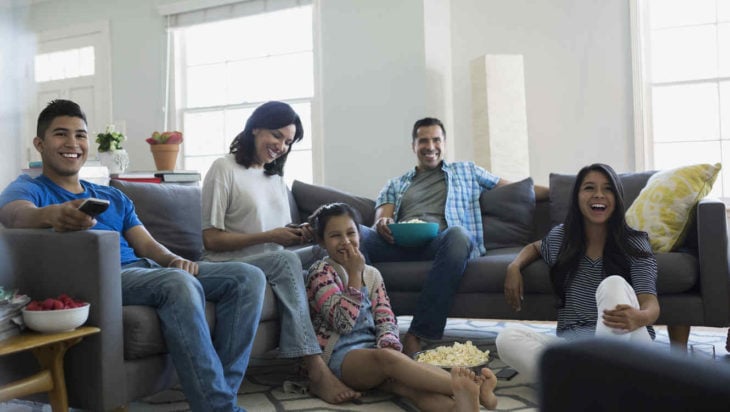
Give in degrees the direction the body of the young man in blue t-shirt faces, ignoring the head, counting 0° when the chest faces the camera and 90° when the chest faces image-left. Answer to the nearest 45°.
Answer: approximately 315°

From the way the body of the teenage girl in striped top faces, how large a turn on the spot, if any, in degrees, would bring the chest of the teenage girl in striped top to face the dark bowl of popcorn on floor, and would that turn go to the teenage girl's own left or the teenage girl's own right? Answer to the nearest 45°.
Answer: approximately 45° to the teenage girl's own right

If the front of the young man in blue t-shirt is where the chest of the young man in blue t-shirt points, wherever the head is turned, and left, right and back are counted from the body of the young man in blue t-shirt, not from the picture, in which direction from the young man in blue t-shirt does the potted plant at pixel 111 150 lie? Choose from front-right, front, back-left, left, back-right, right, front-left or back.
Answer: back-left

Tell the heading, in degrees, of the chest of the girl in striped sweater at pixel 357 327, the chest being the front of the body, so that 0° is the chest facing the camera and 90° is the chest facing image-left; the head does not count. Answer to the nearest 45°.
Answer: approximately 315°

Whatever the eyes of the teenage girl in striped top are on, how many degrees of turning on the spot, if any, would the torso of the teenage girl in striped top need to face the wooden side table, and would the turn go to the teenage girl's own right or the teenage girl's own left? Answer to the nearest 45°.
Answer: approximately 45° to the teenage girl's own right

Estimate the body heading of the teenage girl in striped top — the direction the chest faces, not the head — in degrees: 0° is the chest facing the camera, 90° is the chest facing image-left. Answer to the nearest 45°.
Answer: approximately 0°

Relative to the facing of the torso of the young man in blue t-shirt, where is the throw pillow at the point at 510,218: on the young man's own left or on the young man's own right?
on the young man's own left
